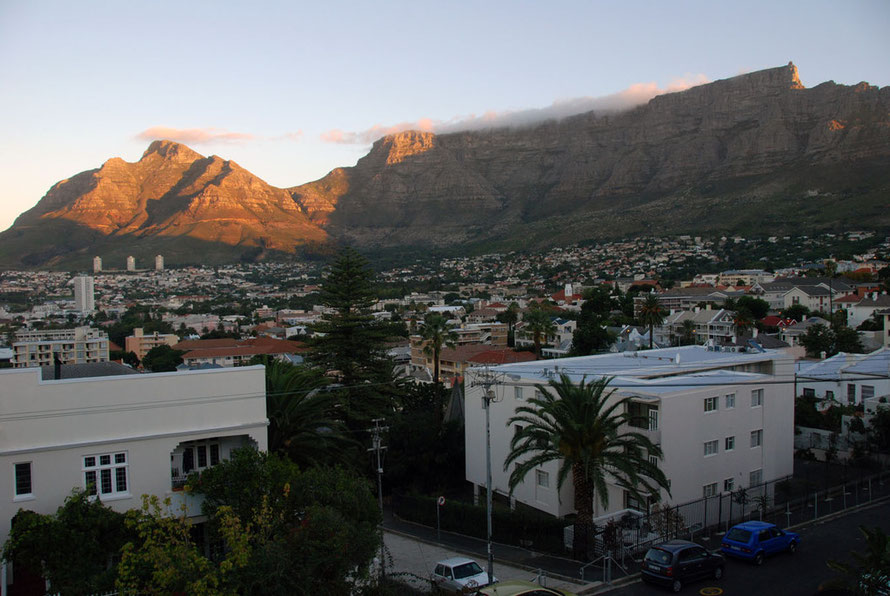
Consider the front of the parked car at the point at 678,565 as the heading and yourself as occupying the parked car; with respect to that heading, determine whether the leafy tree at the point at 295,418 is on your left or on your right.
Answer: on your left

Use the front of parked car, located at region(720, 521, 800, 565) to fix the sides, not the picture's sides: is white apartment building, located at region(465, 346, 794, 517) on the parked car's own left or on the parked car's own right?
on the parked car's own left

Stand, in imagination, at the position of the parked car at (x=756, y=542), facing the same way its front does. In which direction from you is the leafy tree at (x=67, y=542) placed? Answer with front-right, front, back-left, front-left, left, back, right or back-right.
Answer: back

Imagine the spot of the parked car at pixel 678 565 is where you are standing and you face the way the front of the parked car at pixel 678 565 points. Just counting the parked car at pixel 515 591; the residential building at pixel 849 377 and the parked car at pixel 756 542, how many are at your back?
1

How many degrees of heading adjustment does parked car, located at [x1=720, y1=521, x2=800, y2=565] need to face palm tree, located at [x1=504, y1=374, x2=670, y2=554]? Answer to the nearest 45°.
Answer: approximately 135° to its left

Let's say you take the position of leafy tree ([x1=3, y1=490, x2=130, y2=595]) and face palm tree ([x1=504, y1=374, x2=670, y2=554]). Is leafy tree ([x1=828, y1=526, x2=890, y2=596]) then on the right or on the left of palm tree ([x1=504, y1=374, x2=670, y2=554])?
right

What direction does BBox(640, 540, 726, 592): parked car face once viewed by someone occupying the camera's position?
facing away from the viewer and to the right of the viewer

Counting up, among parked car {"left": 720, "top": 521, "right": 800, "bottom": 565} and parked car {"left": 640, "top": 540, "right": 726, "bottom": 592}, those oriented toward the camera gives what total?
0

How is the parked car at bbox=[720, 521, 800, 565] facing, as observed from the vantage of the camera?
facing away from the viewer and to the right of the viewer

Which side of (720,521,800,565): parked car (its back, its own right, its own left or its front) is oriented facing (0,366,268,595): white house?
back

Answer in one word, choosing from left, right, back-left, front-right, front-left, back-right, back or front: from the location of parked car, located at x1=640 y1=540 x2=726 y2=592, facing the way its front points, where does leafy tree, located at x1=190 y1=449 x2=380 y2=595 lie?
back

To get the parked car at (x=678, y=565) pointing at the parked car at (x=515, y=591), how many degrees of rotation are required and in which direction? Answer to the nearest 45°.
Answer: approximately 180°

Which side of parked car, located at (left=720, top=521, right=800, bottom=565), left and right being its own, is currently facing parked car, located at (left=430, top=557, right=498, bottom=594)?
back

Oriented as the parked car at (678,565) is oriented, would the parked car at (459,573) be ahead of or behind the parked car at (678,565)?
behind
